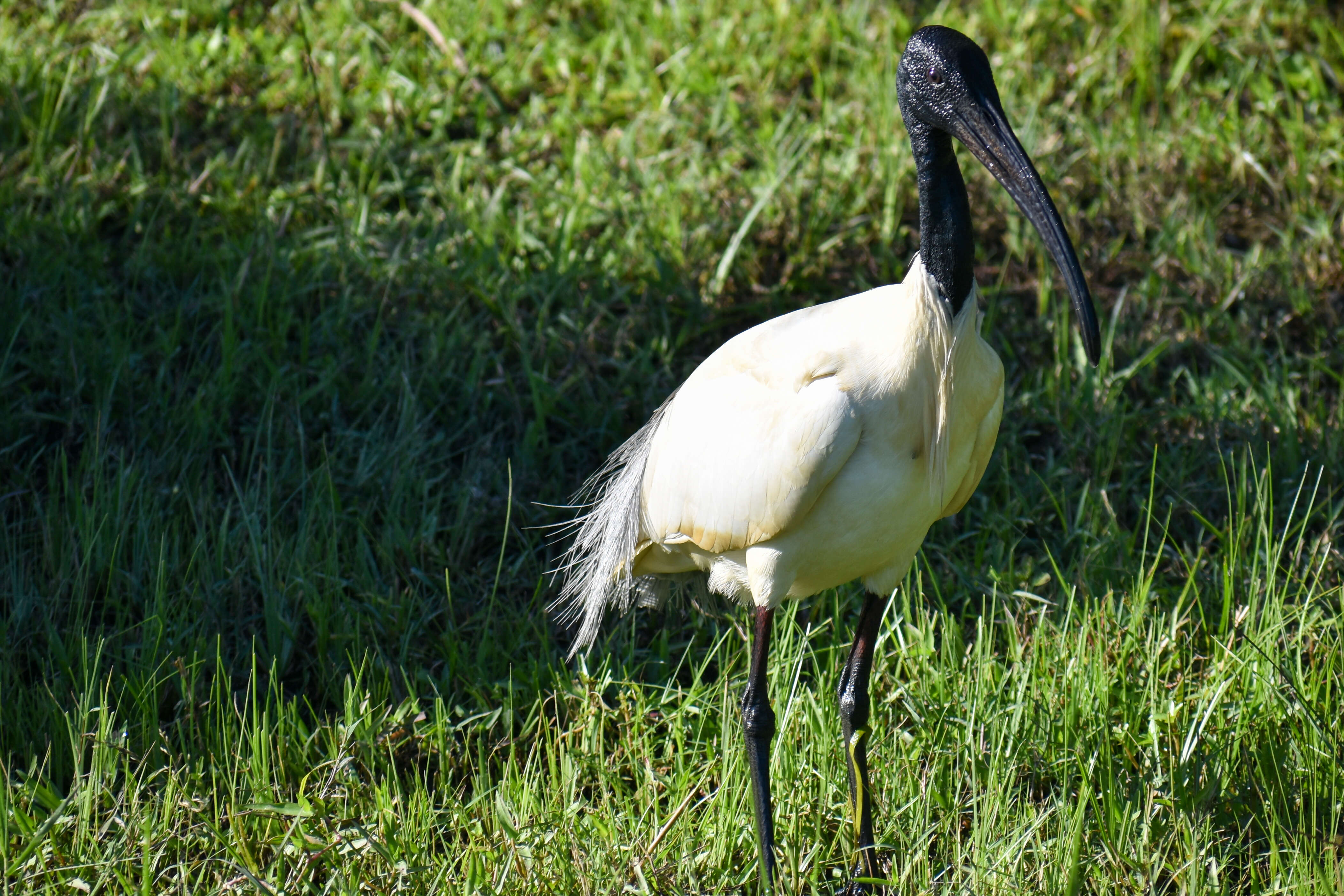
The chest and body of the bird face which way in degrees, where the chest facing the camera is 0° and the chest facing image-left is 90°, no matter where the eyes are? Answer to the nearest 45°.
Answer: approximately 315°
